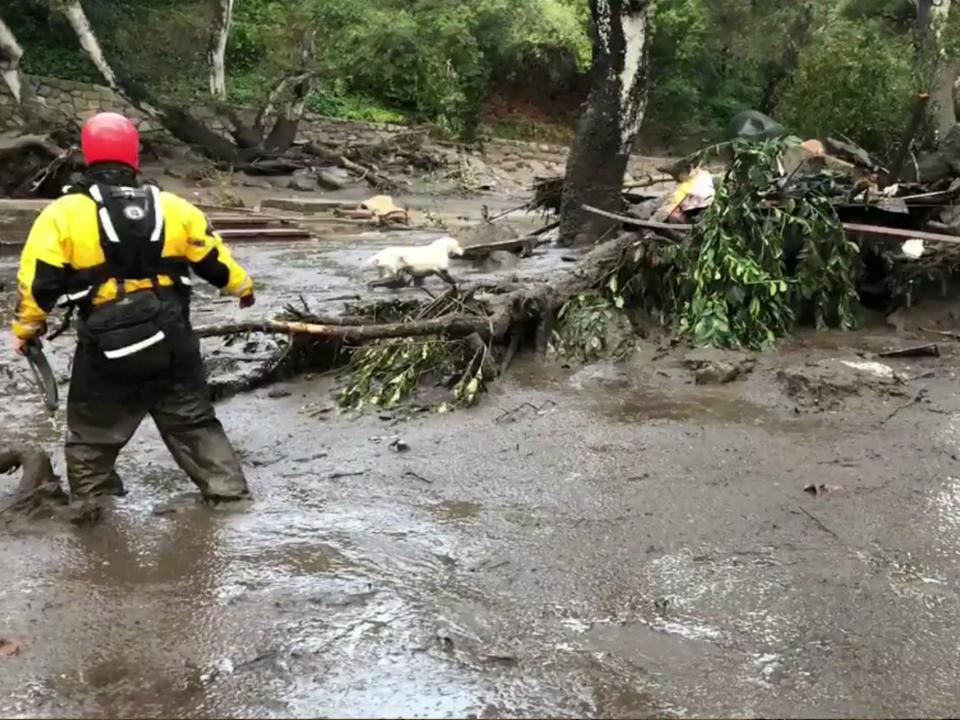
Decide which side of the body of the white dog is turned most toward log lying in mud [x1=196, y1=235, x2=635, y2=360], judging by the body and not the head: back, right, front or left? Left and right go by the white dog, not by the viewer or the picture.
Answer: right

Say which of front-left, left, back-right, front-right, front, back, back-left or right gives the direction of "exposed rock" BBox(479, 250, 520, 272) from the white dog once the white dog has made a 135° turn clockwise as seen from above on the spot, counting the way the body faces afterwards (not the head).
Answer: back

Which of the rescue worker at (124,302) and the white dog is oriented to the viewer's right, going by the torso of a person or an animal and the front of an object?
the white dog

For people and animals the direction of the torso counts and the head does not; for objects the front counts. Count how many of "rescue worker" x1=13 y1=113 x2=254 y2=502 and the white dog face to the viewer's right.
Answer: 1

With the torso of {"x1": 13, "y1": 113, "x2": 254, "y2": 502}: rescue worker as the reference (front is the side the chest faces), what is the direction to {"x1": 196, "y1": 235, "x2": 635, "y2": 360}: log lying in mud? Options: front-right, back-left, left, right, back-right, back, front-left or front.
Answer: front-right

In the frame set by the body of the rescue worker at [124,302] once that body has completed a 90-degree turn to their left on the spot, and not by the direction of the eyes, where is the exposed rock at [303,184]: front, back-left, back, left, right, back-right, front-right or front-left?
right

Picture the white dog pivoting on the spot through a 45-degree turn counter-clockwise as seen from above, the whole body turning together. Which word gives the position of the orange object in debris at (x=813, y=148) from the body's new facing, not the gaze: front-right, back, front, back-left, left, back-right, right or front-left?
front-right

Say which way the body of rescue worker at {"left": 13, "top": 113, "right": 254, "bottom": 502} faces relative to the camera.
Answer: away from the camera

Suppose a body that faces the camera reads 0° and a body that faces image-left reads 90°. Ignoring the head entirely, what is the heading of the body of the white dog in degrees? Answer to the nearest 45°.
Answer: approximately 270°

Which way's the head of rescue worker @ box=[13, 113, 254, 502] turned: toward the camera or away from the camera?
away from the camera

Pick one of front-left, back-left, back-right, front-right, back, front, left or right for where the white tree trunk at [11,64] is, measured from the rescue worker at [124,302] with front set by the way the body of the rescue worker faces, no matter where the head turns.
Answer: front

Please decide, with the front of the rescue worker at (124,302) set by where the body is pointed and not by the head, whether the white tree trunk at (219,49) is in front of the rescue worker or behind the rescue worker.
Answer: in front

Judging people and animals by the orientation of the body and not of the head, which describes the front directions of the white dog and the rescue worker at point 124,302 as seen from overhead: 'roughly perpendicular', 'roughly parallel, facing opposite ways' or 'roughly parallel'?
roughly perpendicular

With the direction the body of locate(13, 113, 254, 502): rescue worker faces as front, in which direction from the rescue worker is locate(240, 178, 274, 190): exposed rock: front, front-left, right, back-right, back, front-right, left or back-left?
front
